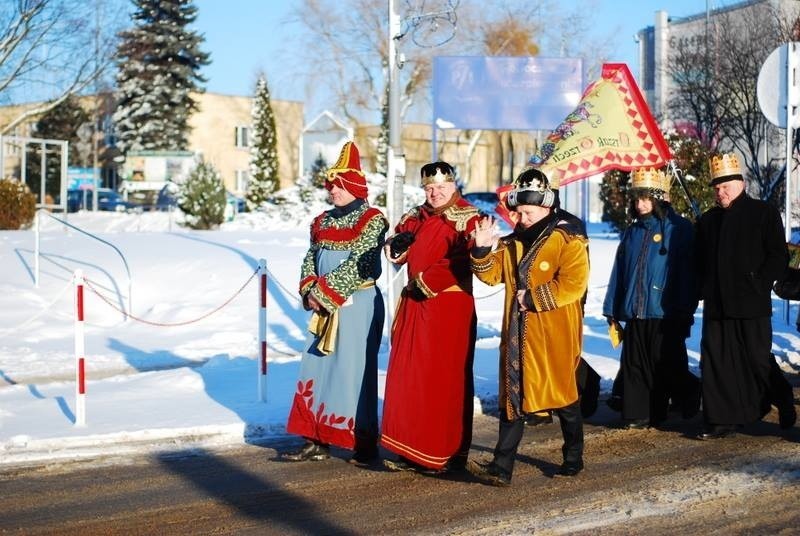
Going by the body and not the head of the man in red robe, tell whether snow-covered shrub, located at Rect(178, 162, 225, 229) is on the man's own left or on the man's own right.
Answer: on the man's own right

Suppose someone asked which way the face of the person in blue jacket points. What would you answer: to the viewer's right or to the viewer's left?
to the viewer's left

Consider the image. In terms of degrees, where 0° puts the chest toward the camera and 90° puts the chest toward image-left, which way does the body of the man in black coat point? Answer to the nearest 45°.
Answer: approximately 45°

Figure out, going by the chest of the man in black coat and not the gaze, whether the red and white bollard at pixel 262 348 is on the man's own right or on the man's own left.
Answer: on the man's own right

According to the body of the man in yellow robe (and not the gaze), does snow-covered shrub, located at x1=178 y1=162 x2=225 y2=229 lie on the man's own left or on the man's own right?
on the man's own right

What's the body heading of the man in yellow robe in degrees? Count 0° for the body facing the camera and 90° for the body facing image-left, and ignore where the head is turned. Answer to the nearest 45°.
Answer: approximately 45°

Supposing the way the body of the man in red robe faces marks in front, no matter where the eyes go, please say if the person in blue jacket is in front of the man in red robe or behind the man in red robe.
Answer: behind

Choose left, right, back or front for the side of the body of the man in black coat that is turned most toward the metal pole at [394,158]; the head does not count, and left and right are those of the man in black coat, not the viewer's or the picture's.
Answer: right
